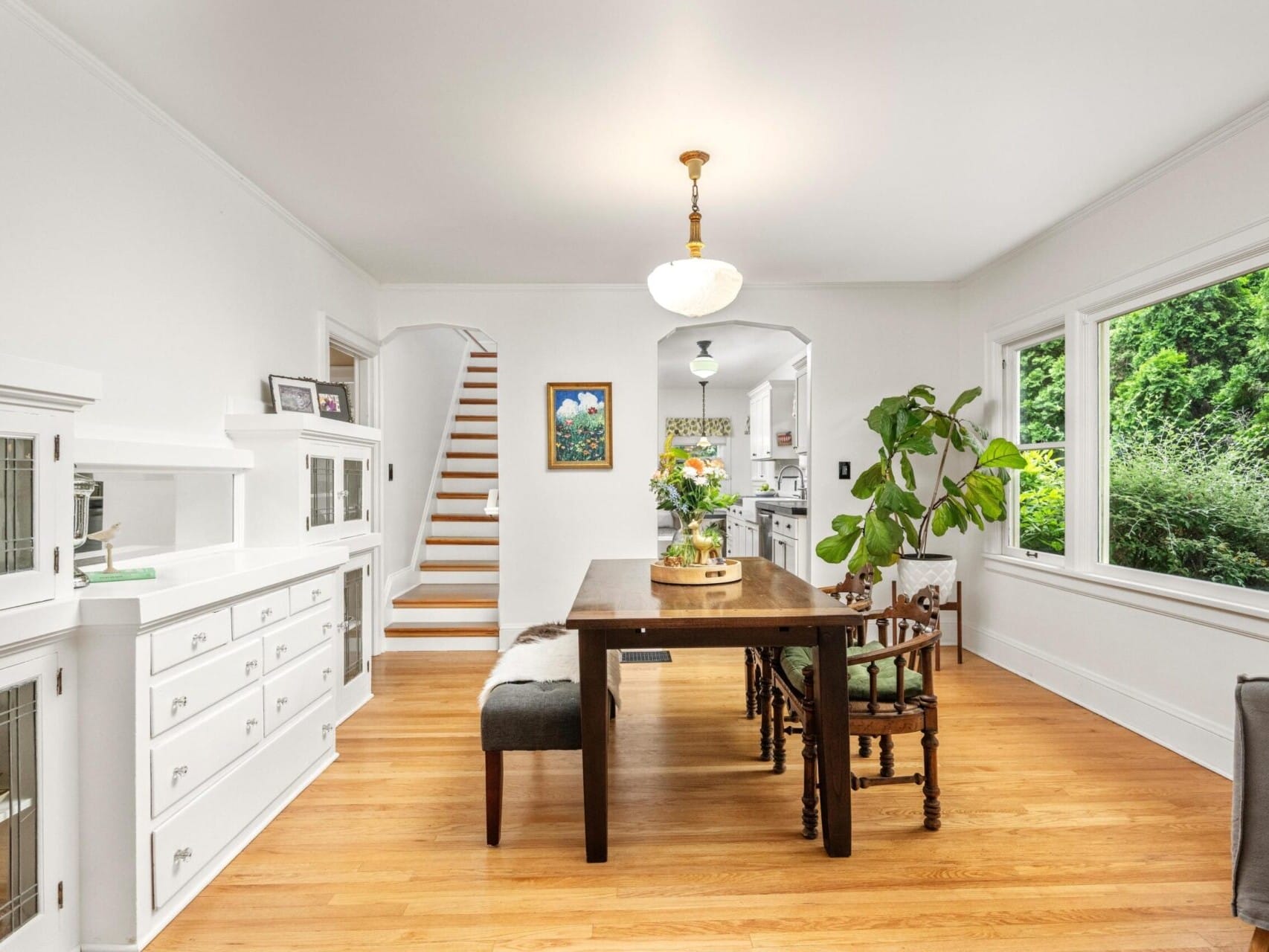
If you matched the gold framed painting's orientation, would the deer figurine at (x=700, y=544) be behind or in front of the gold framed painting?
in front

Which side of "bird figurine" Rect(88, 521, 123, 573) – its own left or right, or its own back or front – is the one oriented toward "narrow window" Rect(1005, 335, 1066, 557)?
front

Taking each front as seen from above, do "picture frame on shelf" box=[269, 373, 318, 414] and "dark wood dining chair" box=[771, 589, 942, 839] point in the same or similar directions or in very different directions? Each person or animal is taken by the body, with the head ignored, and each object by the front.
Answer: very different directions

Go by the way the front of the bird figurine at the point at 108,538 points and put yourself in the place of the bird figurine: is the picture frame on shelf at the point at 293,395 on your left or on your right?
on your left

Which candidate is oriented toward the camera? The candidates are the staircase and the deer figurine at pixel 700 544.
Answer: the staircase

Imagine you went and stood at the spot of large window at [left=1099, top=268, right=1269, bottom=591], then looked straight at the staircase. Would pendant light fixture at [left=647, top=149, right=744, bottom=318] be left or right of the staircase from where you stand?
left

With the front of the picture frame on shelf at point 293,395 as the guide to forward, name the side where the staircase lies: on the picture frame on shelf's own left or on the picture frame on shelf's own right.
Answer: on the picture frame on shelf's own left

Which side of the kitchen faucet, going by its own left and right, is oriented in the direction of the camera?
left

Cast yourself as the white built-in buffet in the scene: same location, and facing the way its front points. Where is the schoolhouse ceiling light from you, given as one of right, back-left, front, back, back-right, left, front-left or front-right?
left

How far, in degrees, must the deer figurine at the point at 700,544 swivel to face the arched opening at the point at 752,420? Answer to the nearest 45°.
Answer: approximately 90° to its right

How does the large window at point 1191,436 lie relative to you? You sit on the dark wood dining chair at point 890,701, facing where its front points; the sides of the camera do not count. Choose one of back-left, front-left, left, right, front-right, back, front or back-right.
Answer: back-right

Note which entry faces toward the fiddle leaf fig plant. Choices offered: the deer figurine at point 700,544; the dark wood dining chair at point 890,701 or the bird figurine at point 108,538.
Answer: the bird figurine at point 108,538

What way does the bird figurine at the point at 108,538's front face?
to the viewer's right

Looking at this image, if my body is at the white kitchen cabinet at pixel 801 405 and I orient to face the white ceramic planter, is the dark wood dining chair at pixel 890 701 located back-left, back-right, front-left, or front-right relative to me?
front-right

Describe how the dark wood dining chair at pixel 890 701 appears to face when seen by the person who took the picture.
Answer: facing to the left of the viewer

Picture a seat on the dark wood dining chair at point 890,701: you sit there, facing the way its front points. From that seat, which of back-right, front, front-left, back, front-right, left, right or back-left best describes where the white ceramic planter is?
right

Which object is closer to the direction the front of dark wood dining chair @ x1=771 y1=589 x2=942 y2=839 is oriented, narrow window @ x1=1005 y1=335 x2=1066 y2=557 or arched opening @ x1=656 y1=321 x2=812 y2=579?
the arched opening

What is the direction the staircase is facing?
toward the camera

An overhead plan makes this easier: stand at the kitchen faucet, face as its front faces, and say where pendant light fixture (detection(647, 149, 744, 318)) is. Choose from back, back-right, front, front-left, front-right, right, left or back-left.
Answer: left
